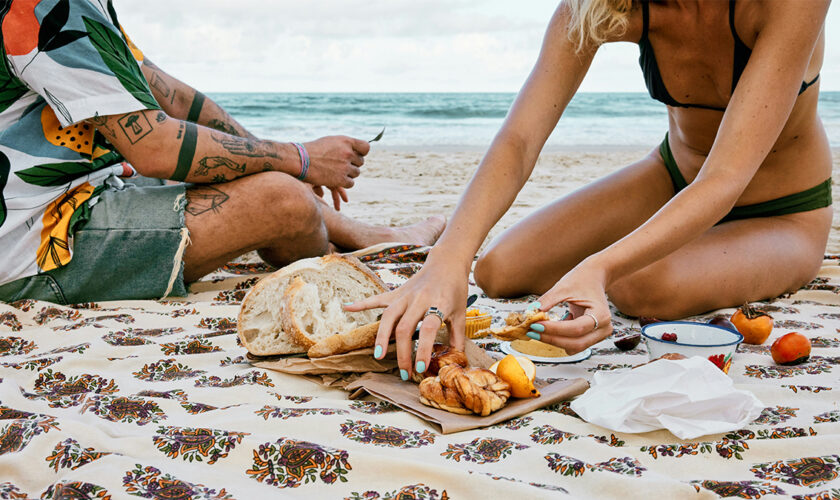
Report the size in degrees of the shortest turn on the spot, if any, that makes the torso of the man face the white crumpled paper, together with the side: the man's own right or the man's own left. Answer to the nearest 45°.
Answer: approximately 45° to the man's own right

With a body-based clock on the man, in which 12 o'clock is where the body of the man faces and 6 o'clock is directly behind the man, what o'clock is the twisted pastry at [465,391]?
The twisted pastry is roughly at 2 o'clock from the man.

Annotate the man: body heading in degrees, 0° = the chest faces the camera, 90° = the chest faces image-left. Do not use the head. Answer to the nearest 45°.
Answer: approximately 270°

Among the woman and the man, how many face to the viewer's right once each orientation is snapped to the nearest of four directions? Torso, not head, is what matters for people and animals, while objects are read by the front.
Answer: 1

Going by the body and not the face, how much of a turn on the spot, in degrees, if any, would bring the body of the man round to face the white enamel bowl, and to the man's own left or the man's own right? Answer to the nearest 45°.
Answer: approximately 45° to the man's own right

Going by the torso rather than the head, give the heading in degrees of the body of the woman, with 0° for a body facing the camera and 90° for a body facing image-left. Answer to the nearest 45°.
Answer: approximately 45°

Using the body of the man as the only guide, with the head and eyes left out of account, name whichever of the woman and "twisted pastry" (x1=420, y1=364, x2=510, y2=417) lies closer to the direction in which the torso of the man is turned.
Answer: the woman

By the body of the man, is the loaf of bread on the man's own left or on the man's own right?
on the man's own right

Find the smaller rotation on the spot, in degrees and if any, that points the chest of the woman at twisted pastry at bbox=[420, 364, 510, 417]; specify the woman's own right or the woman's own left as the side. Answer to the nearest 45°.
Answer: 0° — they already face it

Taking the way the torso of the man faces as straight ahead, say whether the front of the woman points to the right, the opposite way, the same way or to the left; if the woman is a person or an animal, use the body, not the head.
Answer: the opposite way

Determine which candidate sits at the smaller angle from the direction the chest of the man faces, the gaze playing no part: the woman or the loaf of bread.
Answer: the woman
